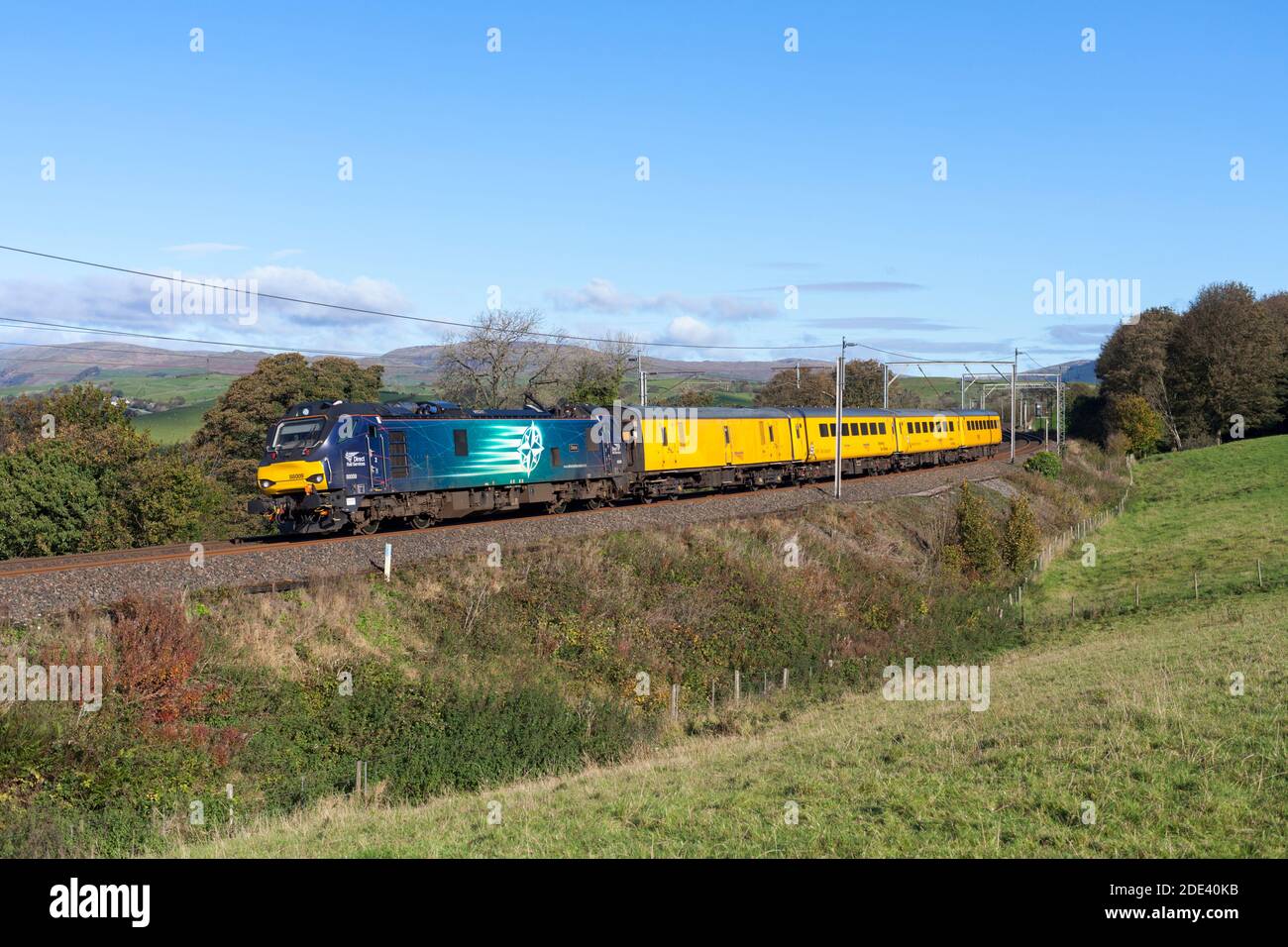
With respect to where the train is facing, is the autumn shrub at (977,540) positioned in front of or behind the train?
behind

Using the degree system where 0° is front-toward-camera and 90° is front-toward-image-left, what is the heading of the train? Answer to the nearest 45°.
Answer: approximately 45°

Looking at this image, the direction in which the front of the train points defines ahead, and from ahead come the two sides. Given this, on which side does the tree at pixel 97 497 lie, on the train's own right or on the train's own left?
on the train's own right

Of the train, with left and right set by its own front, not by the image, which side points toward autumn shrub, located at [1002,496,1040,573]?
back
